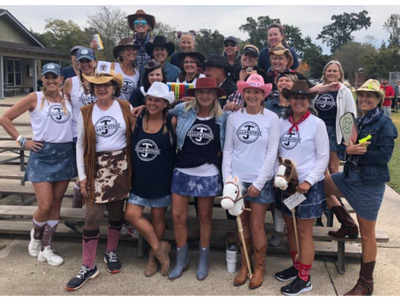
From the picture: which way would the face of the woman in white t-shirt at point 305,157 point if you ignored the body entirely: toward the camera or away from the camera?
toward the camera

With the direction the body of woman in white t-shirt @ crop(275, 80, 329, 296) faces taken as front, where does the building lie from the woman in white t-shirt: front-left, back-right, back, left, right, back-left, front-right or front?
right

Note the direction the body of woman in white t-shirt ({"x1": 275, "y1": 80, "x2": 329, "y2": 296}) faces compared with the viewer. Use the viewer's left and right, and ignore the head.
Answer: facing the viewer and to the left of the viewer

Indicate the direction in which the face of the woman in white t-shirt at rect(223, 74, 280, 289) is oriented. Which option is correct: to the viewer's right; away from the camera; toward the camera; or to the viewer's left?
toward the camera
